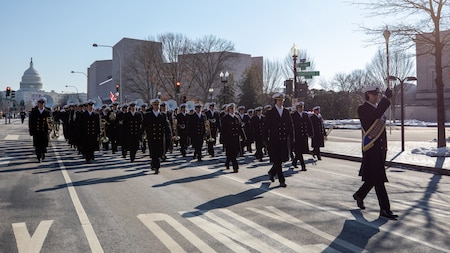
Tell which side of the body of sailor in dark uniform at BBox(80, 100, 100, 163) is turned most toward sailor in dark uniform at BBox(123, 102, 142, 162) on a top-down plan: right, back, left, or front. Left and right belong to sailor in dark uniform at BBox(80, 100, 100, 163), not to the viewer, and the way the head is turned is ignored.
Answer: left

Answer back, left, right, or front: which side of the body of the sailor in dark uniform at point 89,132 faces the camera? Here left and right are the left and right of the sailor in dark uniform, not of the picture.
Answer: front

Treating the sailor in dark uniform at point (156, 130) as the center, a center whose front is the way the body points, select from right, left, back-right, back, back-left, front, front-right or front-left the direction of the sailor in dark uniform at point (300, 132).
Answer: left

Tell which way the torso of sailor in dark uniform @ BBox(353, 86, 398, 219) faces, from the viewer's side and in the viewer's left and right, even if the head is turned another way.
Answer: facing the viewer and to the right of the viewer

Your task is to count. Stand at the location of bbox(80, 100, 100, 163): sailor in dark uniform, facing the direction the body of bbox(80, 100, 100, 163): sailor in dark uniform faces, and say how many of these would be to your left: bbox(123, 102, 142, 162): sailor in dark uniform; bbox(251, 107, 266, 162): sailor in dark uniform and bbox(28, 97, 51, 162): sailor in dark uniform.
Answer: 2

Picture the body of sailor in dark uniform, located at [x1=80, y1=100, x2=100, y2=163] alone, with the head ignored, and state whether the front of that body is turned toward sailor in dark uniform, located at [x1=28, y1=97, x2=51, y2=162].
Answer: no

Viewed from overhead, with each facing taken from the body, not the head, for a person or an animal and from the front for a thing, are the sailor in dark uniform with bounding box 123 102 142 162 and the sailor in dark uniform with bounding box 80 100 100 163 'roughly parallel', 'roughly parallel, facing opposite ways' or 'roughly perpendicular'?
roughly parallel

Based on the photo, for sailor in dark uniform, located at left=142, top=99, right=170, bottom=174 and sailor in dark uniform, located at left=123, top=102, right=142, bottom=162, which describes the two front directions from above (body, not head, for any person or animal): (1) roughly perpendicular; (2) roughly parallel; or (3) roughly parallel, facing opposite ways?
roughly parallel

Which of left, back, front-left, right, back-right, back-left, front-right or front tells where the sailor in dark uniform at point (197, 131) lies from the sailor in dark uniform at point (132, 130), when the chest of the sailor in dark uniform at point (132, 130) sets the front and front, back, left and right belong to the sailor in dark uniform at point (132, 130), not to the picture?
left

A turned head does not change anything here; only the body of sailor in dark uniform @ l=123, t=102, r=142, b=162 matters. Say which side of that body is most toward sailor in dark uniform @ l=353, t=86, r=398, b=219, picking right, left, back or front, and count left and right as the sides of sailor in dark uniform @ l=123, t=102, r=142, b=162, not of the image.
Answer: front

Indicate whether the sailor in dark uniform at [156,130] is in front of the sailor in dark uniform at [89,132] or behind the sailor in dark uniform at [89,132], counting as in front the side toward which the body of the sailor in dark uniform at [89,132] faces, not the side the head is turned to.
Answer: in front

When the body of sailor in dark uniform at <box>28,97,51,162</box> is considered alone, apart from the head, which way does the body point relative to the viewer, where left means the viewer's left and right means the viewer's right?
facing the viewer

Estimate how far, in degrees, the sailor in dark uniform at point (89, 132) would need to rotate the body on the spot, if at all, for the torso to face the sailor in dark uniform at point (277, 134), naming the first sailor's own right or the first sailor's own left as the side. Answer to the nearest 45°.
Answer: approximately 45° to the first sailor's own left

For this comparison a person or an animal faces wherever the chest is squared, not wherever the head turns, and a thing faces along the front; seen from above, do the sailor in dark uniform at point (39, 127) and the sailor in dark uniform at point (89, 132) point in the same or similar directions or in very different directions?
same or similar directions

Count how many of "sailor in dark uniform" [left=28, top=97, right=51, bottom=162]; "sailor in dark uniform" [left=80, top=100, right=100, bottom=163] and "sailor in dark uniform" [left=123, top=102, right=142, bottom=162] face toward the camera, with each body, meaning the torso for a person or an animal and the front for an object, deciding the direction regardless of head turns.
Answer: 3

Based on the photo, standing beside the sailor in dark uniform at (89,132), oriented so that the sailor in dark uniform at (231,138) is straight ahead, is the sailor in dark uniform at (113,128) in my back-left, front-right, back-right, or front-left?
back-left

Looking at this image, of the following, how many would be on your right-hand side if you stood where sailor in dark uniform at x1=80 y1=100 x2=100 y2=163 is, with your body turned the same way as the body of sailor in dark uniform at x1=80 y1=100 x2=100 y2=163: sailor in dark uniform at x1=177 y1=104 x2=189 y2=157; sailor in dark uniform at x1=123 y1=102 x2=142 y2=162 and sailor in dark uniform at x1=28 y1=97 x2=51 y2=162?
1

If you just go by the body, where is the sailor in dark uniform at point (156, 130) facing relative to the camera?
toward the camera
